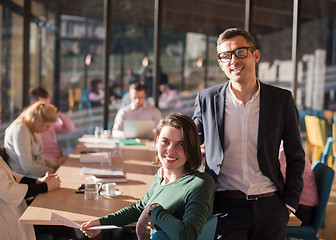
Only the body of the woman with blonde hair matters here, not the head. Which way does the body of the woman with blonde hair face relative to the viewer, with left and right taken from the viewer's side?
facing to the right of the viewer

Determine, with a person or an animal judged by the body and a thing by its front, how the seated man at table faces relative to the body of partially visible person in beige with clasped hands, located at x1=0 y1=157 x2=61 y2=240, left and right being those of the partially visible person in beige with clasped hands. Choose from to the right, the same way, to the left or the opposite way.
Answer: to the right

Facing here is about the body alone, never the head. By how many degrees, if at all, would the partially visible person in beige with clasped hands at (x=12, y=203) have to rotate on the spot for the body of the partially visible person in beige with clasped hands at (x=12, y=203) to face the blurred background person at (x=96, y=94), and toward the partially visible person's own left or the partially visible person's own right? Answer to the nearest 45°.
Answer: approximately 90° to the partially visible person's own left

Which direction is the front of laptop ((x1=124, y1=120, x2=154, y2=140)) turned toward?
away from the camera

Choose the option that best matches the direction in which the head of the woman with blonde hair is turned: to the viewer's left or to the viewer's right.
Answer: to the viewer's right

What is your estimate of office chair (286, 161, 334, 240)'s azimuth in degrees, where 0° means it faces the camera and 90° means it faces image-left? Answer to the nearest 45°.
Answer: approximately 90°

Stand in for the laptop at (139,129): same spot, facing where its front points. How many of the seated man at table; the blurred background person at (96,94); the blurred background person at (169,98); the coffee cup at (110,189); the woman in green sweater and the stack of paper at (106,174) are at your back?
3

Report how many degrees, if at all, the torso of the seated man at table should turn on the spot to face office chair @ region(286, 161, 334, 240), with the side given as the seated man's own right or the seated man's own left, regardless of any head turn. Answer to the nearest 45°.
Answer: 0° — they already face it

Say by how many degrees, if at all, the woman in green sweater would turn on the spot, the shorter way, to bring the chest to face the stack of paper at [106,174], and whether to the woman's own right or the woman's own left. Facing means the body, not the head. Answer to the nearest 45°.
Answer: approximately 135° to the woman's own right

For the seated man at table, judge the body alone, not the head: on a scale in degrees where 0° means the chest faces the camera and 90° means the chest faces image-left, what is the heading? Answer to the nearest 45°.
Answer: approximately 0°
